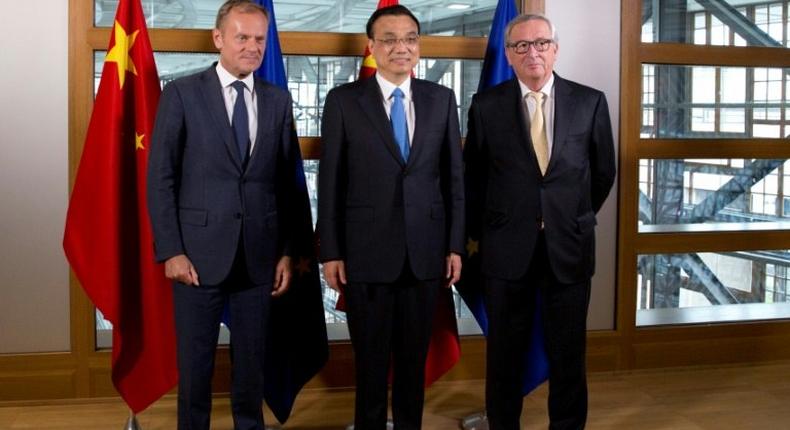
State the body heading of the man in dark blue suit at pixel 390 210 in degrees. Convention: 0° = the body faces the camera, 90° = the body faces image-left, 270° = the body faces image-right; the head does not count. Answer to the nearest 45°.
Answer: approximately 0°

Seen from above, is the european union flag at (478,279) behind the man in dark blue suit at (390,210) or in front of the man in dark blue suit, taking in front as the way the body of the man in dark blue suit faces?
behind
